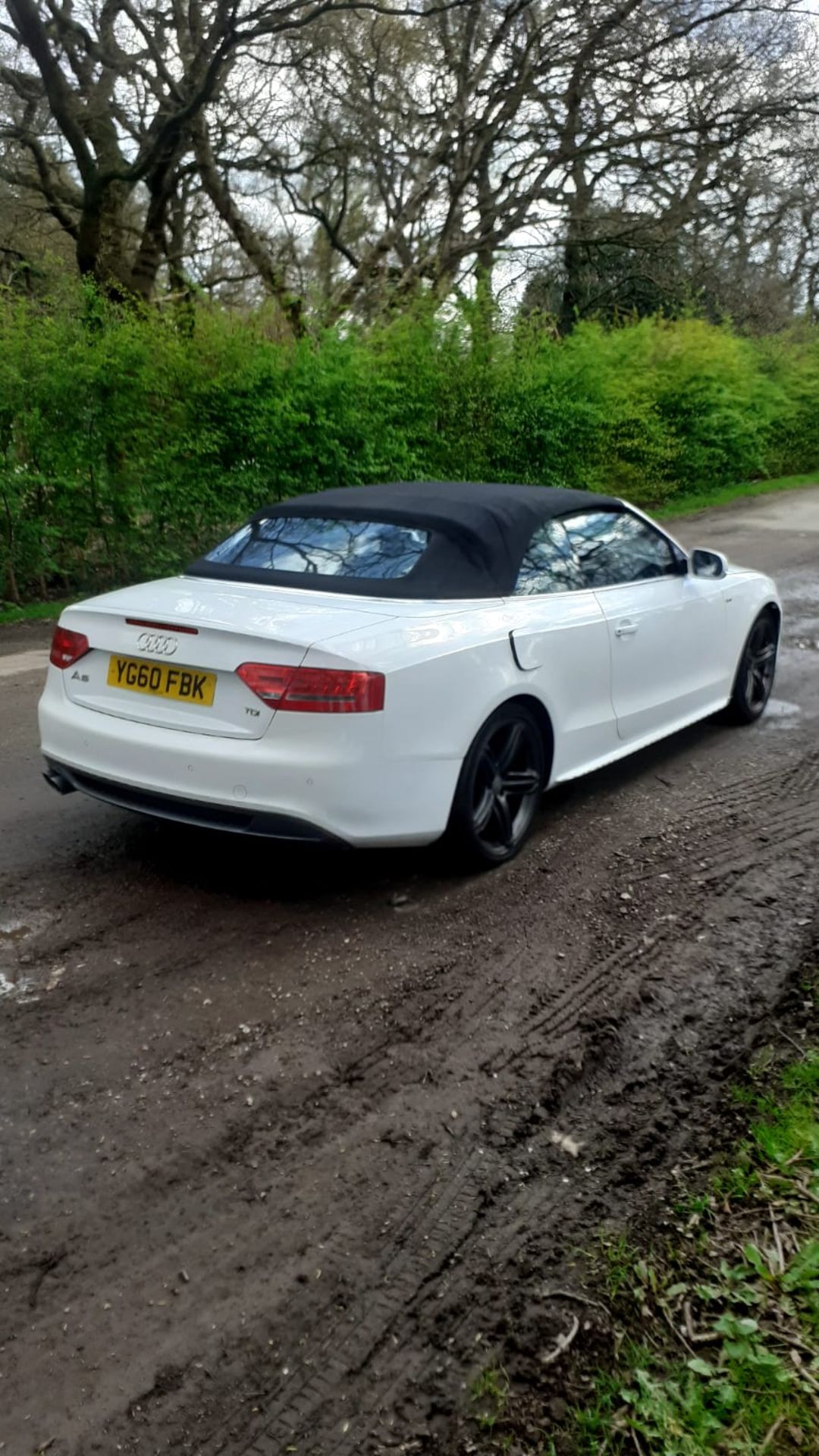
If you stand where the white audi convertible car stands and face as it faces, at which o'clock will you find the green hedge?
The green hedge is roughly at 10 o'clock from the white audi convertible car.

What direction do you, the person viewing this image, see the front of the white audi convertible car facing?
facing away from the viewer and to the right of the viewer
